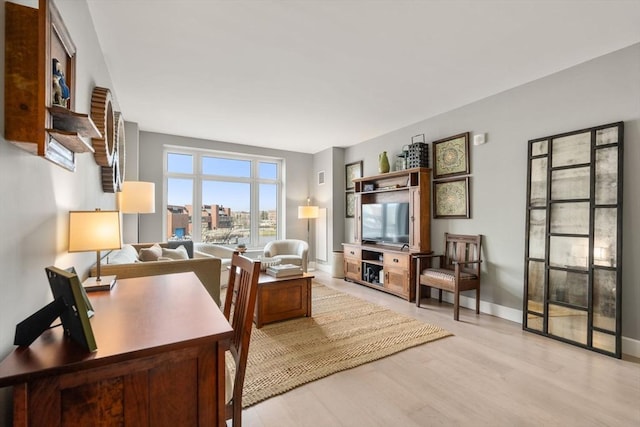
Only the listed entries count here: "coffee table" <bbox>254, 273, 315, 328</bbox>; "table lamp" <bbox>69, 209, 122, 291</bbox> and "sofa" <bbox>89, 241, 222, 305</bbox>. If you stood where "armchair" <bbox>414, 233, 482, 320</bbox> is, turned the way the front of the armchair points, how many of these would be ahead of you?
3

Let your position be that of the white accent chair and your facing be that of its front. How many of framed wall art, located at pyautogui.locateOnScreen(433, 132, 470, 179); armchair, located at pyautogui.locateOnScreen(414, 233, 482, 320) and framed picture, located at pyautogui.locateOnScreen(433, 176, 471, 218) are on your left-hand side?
3

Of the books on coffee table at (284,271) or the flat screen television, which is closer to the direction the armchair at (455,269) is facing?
the books on coffee table

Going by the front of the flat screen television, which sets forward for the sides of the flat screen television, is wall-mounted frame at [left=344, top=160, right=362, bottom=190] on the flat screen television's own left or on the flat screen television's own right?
on the flat screen television's own right

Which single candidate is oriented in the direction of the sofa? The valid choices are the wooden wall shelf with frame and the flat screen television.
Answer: the flat screen television

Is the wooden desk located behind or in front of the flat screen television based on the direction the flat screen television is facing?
in front

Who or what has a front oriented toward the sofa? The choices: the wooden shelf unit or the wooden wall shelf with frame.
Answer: the wooden shelf unit
